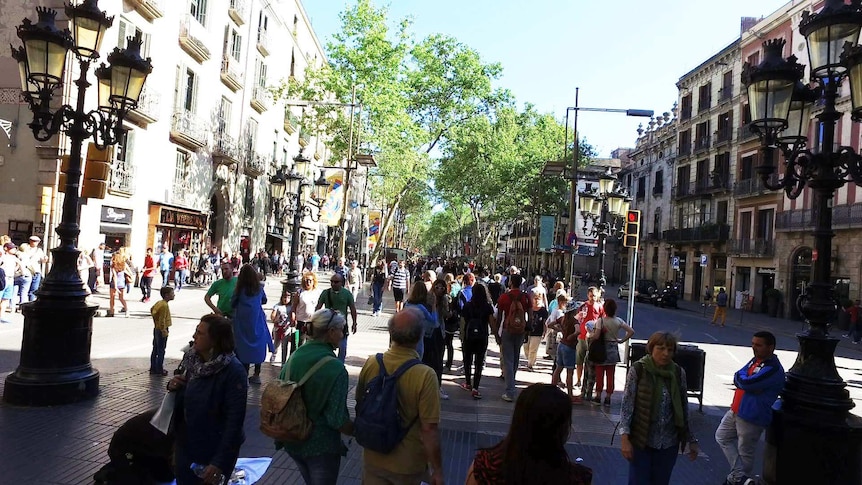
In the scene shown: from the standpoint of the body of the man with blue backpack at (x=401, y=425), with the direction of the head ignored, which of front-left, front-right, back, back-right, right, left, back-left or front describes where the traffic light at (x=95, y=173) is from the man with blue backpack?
left

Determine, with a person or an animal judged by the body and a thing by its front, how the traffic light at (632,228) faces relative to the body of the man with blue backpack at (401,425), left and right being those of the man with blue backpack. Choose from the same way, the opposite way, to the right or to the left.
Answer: the opposite way

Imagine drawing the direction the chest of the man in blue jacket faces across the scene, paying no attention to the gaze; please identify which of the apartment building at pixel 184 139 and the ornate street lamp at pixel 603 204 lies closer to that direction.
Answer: the apartment building

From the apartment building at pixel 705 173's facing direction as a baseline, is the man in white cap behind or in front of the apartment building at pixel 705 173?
in front

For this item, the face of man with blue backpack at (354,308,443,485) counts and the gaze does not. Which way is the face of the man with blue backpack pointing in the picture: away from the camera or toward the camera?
away from the camera

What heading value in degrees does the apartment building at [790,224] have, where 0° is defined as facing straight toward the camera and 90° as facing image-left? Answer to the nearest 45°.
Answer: approximately 45°

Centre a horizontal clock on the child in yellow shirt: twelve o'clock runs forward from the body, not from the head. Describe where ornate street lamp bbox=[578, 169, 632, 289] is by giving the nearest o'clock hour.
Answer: The ornate street lamp is roughly at 11 o'clock from the child in yellow shirt.

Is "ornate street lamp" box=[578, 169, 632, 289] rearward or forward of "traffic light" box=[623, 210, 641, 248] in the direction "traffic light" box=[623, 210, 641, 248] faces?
rearward

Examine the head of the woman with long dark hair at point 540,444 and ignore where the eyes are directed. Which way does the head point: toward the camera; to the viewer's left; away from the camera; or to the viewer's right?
away from the camera

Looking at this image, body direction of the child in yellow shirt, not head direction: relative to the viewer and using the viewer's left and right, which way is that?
facing to the right of the viewer

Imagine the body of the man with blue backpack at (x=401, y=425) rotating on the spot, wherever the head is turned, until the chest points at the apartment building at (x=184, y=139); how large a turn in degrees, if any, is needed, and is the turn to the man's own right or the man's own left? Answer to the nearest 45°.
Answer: approximately 90° to the man's own left

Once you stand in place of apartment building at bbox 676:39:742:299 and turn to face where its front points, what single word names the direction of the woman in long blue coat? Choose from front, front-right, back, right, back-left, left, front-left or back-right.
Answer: front-left
